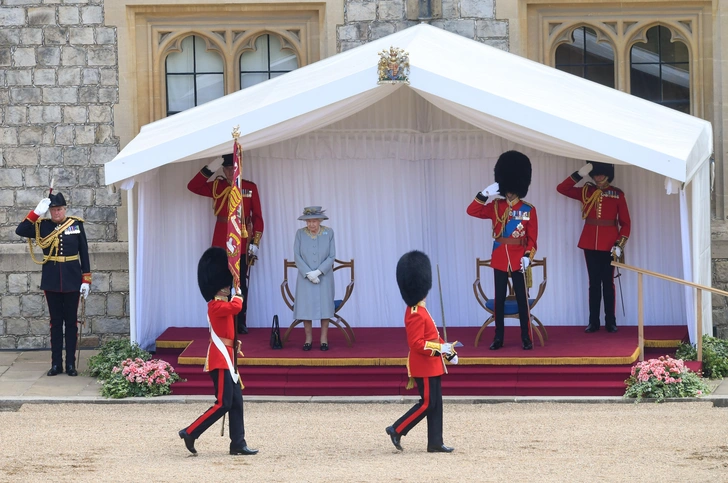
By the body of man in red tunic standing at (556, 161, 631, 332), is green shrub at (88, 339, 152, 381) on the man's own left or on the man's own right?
on the man's own right

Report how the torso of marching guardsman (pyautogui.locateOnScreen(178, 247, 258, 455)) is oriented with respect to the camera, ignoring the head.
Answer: to the viewer's right

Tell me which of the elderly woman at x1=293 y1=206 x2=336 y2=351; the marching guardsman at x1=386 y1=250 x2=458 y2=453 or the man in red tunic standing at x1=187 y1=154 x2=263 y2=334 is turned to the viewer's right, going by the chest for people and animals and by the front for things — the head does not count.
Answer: the marching guardsman

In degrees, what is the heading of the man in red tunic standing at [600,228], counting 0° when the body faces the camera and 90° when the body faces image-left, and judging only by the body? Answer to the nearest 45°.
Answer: approximately 0°

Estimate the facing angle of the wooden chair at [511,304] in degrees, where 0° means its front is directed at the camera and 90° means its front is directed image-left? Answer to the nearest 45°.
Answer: approximately 0°

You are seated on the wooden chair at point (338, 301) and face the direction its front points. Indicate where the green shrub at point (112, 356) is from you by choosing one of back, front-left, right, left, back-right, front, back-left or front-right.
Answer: right

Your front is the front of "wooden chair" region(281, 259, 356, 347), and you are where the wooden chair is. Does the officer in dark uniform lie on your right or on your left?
on your right

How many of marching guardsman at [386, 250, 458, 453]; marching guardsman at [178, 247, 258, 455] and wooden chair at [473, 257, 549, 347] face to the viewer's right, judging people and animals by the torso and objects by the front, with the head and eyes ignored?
2

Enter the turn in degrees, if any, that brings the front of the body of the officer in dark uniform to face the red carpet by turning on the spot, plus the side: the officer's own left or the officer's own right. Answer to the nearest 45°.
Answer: approximately 45° to the officer's own left

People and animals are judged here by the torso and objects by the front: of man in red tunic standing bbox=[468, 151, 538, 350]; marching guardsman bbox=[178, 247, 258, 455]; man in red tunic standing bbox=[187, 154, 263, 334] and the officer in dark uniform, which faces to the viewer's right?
the marching guardsman

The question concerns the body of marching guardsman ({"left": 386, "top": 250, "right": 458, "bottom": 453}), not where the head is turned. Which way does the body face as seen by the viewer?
to the viewer's right
